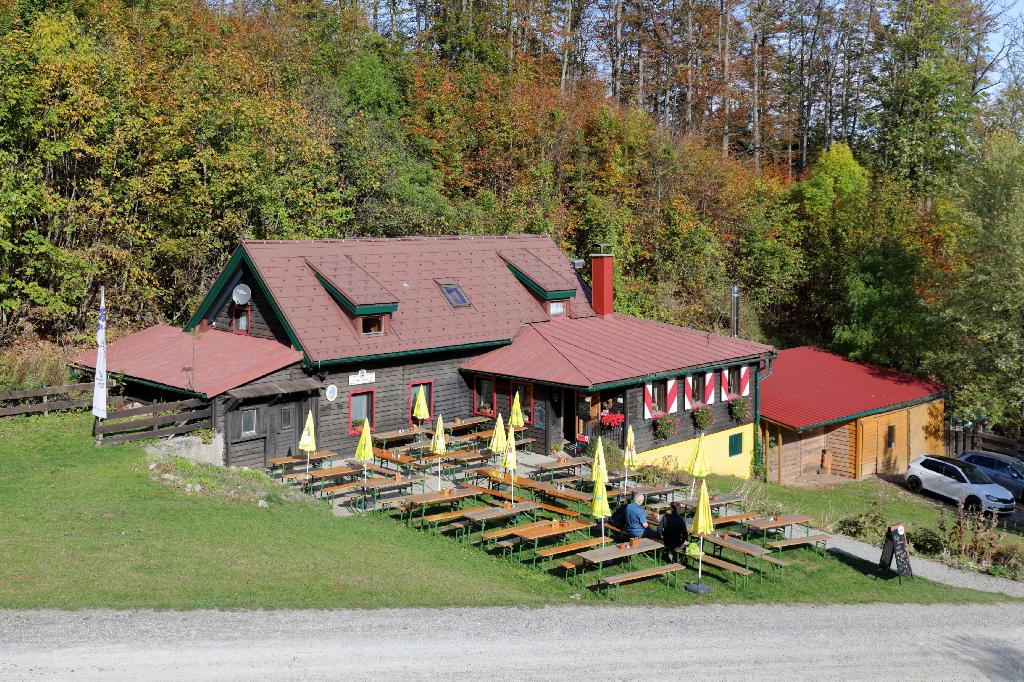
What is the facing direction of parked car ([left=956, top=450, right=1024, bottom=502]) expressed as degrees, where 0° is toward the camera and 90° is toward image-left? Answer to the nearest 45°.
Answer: approximately 315°

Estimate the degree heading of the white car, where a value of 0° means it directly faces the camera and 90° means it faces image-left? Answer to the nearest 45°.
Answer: approximately 315°

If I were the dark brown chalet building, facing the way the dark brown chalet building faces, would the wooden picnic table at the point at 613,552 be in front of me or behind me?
in front

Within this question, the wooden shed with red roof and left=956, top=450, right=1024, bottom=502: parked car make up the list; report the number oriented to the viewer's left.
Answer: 0

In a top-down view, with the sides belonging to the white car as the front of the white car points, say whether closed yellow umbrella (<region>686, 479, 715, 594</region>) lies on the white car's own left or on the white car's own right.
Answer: on the white car's own right

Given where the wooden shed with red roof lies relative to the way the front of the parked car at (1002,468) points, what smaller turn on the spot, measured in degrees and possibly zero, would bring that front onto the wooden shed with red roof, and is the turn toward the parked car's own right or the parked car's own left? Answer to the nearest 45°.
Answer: approximately 135° to the parked car's own right

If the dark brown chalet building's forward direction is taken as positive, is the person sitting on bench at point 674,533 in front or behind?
in front

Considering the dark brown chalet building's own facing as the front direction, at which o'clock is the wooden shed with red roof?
The wooden shed with red roof is roughly at 10 o'clock from the dark brown chalet building.

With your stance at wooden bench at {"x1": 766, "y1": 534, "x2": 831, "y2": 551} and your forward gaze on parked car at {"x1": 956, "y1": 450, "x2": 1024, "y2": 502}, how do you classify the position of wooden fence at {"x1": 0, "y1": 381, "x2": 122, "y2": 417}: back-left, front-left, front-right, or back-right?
back-left

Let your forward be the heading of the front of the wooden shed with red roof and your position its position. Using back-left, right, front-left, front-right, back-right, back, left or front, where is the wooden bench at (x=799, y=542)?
front-right

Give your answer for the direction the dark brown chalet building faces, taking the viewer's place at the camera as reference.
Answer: facing the viewer and to the right of the viewer
